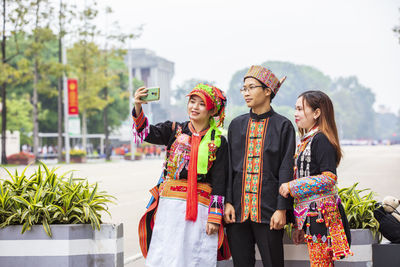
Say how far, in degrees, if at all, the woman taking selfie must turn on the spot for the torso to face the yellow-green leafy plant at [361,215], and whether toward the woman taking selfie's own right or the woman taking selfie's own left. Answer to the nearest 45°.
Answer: approximately 90° to the woman taking selfie's own left

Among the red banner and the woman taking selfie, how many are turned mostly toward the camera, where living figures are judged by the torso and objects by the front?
2

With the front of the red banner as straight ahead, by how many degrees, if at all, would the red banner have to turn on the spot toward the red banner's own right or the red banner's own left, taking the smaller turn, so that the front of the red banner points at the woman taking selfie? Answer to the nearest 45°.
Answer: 0° — it already faces them

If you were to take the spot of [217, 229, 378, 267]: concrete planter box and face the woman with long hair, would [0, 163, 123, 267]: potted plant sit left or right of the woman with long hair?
right

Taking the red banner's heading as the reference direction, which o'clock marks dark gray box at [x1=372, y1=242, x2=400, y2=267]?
The dark gray box is roughly at 12 o'clock from the red banner.

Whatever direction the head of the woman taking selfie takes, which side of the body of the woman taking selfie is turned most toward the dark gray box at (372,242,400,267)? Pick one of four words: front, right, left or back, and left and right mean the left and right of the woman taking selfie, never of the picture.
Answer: left

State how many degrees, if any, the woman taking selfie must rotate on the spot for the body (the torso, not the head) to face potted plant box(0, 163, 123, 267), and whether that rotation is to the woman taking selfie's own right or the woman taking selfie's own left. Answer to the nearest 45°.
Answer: approximately 90° to the woman taking selfie's own right

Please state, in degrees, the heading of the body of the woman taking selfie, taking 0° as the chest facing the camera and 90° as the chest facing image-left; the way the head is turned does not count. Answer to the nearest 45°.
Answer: approximately 0°

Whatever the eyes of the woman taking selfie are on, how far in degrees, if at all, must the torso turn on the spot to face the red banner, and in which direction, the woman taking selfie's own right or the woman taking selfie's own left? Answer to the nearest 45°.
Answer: approximately 180°
